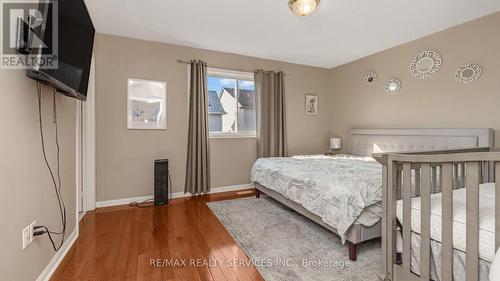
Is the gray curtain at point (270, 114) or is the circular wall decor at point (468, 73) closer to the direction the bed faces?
the gray curtain

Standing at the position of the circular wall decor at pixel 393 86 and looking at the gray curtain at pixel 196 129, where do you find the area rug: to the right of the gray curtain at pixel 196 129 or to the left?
left

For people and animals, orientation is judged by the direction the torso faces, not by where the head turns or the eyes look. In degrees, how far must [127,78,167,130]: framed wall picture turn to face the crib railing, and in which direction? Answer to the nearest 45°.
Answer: approximately 45° to its left

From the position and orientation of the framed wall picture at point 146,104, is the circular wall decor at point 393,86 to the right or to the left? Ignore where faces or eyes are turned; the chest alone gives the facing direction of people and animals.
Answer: on its left

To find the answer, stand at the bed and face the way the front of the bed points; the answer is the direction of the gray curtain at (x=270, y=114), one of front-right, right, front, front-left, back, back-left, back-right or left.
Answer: right

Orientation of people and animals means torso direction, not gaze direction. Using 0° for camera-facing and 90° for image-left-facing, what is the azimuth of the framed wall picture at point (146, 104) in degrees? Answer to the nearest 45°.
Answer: approximately 0°

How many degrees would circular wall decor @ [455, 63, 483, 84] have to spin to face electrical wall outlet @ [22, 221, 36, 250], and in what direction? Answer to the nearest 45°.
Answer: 0° — it already faces it

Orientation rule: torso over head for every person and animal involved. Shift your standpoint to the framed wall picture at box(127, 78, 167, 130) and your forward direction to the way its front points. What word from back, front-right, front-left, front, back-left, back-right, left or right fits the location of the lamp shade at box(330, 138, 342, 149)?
left

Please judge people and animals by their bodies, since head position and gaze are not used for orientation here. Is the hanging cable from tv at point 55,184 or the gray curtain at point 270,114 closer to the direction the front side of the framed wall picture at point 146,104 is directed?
the hanging cable from tv

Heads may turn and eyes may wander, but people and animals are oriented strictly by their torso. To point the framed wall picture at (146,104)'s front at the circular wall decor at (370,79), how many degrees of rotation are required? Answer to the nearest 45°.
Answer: approximately 90° to its left

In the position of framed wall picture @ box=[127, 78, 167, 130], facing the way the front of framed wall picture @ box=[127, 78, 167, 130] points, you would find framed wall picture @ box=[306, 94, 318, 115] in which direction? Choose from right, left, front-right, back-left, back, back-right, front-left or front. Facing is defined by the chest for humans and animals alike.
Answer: left

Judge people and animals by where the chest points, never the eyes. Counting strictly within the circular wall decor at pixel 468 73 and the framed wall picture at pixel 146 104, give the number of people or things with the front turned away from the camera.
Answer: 0

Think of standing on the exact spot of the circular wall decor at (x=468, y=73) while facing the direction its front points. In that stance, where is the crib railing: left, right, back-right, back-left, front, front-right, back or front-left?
front-left

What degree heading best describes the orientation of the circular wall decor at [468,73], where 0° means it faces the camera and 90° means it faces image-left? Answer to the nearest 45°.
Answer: approximately 45°

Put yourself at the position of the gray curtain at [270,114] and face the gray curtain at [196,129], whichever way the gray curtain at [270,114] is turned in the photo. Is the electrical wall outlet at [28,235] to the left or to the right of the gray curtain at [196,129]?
left
